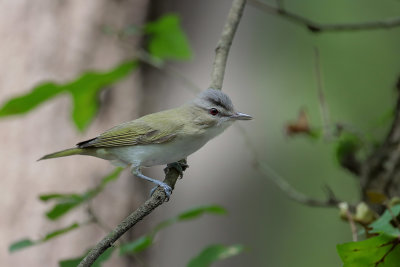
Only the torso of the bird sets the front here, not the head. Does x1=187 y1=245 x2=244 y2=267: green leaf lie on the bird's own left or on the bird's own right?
on the bird's own right

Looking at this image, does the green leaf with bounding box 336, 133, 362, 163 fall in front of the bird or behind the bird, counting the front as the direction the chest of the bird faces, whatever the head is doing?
in front

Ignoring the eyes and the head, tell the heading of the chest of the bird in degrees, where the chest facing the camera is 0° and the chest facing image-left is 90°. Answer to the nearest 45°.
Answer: approximately 270°

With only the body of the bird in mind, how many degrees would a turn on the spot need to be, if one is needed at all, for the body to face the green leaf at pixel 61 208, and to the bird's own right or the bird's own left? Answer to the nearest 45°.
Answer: approximately 135° to the bird's own right

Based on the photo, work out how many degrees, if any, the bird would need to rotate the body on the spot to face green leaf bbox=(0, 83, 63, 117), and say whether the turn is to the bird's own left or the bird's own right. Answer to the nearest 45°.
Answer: approximately 180°
